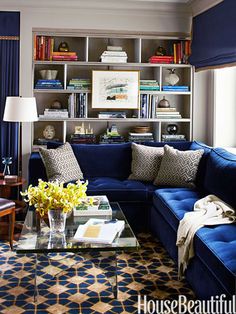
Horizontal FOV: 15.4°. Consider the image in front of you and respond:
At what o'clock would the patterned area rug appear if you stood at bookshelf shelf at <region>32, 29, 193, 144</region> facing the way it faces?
The patterned area rug is roughly at 12 o'clock from the bookshelf shelf.

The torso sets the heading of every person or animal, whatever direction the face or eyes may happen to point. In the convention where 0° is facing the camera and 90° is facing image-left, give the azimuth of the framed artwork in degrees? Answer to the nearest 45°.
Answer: approximately 0°

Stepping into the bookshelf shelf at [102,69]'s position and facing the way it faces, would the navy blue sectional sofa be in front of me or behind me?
in front

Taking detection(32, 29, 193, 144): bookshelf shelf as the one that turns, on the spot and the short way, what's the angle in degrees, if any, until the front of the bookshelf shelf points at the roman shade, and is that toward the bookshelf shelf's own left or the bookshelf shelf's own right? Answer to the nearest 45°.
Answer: approximately 45° to the bookshelf shelf's own left
